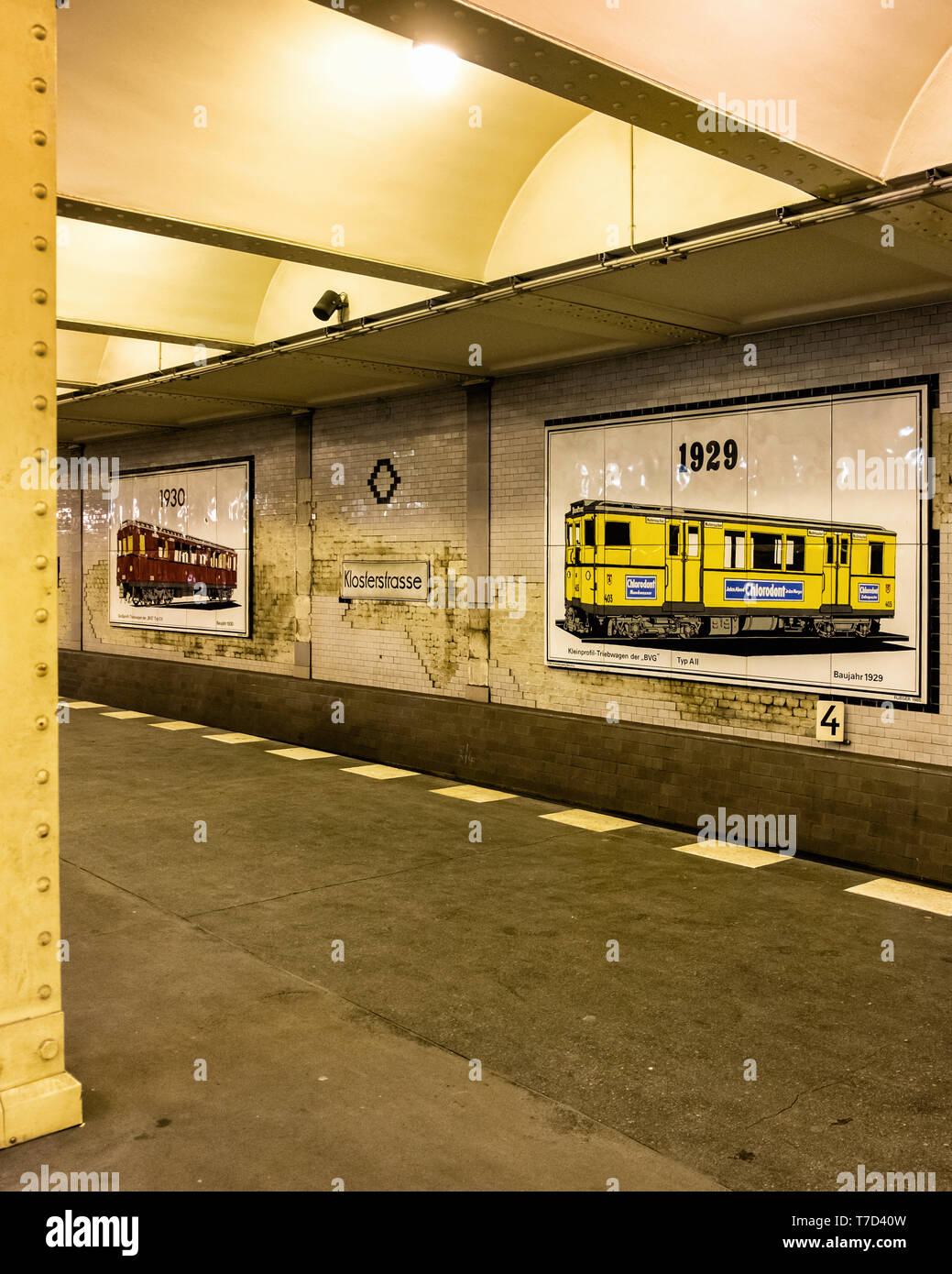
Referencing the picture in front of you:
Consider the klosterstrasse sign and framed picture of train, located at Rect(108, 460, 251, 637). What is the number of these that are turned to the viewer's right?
0

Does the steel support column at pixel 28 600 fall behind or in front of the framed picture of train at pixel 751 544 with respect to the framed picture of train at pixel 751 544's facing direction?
in front

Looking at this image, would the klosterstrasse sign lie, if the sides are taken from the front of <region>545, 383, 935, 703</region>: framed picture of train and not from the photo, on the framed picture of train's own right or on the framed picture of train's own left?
on the framed picture of train's own right

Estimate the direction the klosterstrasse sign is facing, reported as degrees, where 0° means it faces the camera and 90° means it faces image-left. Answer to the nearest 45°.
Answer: approximately 45°

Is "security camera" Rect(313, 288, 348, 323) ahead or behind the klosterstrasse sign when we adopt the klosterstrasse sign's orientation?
ahead

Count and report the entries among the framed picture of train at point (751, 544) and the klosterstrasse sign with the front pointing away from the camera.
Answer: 0

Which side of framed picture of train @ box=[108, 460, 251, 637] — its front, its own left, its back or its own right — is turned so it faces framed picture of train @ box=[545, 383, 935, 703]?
left

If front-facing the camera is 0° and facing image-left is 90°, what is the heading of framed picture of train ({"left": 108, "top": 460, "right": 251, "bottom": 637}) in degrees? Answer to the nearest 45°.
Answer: approximately 45°
